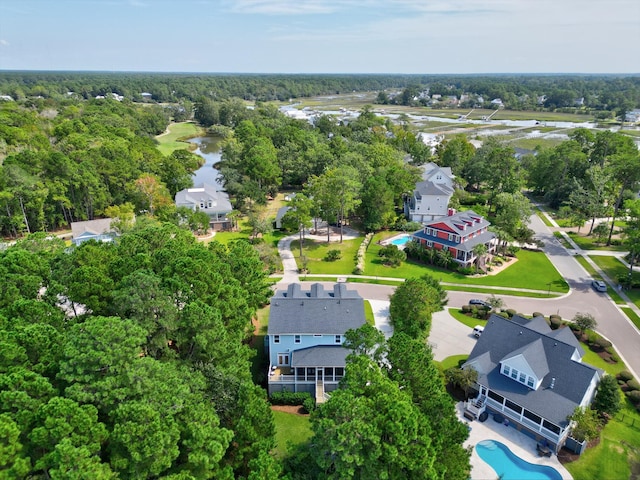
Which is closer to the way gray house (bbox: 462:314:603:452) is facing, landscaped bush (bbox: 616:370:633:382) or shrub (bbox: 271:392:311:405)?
the landscaped bush

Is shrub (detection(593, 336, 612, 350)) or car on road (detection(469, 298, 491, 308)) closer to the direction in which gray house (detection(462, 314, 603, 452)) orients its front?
the shrub

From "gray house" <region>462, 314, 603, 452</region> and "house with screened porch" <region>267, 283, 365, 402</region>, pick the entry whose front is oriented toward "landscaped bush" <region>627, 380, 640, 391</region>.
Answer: the gray house

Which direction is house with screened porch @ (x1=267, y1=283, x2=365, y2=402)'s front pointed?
away from the camera

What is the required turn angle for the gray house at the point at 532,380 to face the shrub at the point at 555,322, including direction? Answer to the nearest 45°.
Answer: approximately 45° to its left

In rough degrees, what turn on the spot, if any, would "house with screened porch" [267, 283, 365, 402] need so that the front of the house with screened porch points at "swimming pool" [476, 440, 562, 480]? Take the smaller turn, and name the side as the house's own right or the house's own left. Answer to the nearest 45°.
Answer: approximately 135° to the house's own right

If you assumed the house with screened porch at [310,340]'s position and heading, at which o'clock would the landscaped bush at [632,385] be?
The landscaped bush is roughly at 3 o'clock from the house with screened porch.

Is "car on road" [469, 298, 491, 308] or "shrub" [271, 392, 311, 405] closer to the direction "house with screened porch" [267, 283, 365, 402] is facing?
the car on road

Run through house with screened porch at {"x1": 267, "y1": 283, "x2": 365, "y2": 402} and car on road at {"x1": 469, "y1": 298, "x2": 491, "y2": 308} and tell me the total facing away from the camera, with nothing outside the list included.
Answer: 1

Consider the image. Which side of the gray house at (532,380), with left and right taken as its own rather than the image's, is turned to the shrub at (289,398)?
back

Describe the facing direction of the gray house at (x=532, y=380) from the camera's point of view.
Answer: facing away from the viewer and to the right of the viewer
